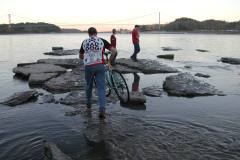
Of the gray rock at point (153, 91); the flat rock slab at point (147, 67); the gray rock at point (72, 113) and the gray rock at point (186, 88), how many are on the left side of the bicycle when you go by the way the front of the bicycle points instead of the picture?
1

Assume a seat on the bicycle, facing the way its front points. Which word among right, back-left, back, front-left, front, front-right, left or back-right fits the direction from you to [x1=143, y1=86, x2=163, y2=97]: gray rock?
right

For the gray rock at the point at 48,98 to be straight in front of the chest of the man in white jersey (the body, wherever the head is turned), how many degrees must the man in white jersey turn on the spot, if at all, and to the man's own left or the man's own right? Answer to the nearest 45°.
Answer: approximately 45° to the man's own left

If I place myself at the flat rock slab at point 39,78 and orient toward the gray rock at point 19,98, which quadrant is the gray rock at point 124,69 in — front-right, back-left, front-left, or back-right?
back-left

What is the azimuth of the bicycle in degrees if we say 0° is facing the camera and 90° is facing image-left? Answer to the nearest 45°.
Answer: approximately 135°

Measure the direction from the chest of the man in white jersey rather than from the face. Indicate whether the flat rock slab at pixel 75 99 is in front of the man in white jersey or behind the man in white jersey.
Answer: in front

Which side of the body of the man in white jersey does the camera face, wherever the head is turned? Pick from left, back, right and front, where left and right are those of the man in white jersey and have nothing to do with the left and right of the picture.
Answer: back
